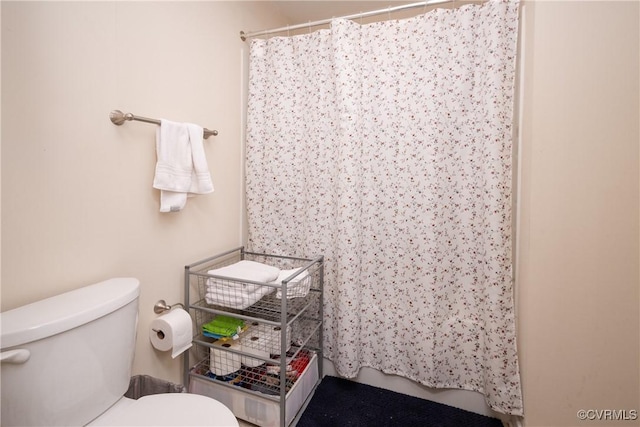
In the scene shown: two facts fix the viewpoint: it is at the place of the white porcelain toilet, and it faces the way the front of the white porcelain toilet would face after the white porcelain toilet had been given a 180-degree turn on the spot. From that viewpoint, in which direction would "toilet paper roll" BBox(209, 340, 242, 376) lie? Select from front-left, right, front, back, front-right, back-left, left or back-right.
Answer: right

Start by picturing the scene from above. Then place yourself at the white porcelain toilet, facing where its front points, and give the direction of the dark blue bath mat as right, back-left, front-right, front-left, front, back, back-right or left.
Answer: front-left

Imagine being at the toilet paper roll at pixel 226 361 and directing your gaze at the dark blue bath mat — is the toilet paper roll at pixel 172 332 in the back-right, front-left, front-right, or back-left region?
back-right

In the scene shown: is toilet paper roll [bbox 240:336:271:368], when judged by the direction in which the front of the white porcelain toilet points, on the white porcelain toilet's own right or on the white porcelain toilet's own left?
on the white porcelain toilet's own left

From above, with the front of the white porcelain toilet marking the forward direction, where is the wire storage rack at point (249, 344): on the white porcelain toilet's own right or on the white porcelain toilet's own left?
on the white porcelain toilet's own left

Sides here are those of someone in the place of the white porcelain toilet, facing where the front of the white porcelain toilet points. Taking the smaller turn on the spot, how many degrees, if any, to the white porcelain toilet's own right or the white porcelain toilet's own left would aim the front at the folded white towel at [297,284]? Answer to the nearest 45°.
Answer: approximately 45° to the white porcelain toilet's own left

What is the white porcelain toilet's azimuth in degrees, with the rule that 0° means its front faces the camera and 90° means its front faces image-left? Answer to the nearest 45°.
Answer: approximately 315°
